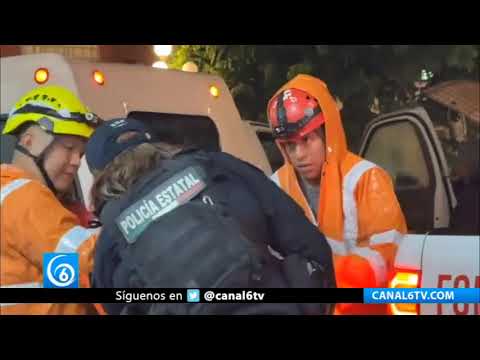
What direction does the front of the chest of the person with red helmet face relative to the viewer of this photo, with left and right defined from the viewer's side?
facing the viewer and to the left of the viewer

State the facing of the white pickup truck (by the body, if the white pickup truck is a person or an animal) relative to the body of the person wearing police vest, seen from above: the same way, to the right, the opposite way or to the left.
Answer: the same way

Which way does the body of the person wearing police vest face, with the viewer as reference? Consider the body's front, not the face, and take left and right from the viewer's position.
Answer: facing away from the viewer

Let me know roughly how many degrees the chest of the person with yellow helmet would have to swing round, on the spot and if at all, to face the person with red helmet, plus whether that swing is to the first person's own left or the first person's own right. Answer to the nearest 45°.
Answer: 0° — they already face them

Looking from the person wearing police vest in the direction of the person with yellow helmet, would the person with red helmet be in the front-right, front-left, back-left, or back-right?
back-right

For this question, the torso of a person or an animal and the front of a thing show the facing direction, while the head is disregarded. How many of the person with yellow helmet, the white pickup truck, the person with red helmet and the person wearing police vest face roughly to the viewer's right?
1

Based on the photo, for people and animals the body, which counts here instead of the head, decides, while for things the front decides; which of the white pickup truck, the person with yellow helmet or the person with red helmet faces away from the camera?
the white pickup truck

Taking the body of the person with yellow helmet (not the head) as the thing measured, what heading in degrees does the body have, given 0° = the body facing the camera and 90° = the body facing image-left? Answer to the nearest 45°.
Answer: approximately 270°

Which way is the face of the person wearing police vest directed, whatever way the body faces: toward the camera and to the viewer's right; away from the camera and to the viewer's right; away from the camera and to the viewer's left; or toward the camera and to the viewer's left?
away from the camera and to the viewer's left

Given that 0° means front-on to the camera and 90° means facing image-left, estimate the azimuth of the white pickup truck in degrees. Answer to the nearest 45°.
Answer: approximately 180°

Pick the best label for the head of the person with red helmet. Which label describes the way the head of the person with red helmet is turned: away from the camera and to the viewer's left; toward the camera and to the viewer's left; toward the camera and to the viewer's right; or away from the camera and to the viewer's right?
toward the camera and to the viewer's left

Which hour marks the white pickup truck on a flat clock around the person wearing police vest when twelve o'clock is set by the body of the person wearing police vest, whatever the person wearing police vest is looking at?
The white pickup truck is roughly at 3 o'clock from the person wearing police vest.

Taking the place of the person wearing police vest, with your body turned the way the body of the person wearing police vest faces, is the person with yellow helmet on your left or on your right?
on your left

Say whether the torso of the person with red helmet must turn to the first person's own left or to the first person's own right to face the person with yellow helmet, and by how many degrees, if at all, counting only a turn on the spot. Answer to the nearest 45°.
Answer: approximately 45° to the first person's own right
